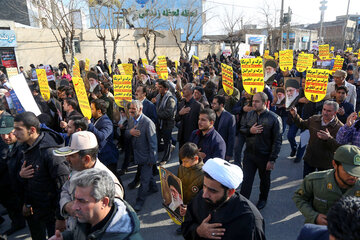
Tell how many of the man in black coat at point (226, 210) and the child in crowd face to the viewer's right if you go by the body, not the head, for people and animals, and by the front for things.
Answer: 0

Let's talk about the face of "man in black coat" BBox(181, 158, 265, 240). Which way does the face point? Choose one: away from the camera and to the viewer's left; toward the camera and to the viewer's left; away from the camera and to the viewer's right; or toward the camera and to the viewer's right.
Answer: toward the camera and to the viewer's left

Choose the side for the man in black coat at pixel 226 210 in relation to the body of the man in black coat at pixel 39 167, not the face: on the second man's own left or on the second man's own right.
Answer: on the second man's own left

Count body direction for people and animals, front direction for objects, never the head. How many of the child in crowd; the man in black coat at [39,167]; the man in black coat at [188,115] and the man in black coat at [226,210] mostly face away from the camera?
0

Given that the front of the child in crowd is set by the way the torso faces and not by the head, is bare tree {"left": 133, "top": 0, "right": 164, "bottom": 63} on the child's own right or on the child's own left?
on the child's own right

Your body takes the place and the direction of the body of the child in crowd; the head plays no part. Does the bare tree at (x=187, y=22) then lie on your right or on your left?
on your right

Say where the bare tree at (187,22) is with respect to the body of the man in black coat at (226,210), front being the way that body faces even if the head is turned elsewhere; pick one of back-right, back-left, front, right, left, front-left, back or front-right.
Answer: back-right

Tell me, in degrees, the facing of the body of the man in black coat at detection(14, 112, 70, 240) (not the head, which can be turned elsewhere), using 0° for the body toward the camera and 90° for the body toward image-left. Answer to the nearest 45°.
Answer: approximately 45°

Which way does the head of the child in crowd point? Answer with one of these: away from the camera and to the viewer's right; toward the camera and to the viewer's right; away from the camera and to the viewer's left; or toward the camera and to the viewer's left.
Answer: toward the camera and to the viewer's left

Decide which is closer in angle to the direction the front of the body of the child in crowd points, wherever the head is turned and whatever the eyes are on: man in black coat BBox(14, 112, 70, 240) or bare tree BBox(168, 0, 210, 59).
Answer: the man in black coat

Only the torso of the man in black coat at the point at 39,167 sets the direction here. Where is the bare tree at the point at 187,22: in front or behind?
behind

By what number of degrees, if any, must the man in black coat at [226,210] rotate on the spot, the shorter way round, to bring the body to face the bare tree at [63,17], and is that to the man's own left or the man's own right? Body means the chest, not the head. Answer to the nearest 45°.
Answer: approximately 90° to the man's own right

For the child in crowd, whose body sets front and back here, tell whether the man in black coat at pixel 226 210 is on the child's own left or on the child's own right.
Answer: on the child's own left
